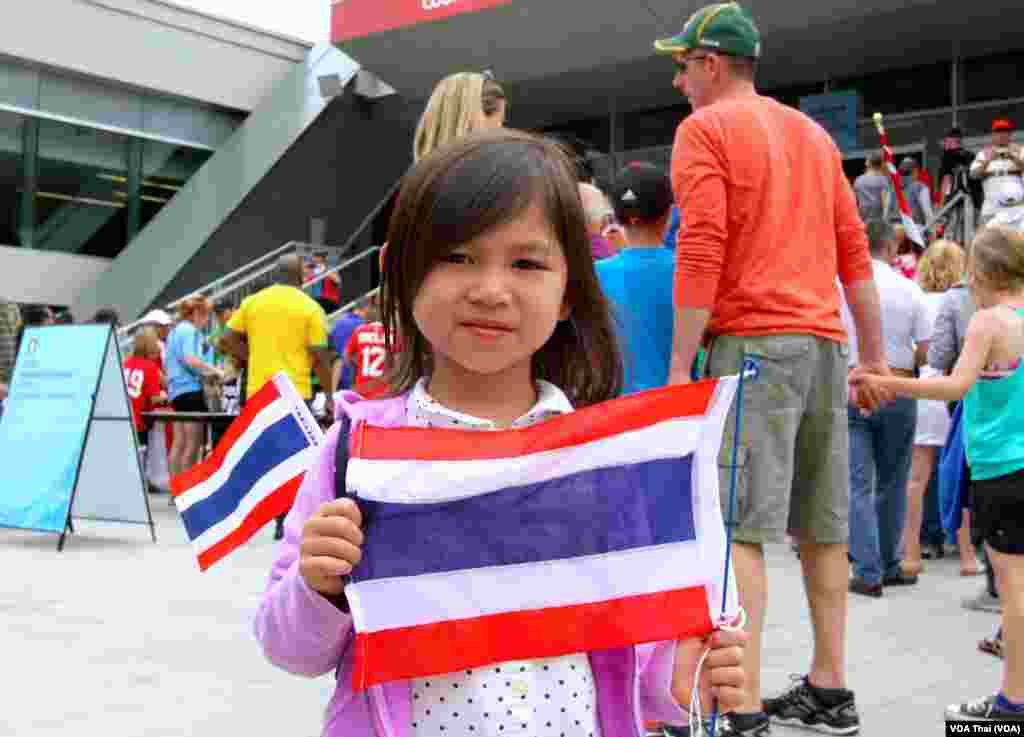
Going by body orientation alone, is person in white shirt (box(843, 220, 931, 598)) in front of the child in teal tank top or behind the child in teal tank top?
in front

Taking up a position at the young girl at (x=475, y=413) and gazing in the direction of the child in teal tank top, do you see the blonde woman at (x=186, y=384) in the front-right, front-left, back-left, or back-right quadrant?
front-left

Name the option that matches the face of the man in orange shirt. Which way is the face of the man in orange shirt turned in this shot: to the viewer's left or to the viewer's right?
to the viewer's left

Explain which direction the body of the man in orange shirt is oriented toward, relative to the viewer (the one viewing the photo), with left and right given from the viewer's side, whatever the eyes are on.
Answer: facing away from the viewer and to the left of the viewer

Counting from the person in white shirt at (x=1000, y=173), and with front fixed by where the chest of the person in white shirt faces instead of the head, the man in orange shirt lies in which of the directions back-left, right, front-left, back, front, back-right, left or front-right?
front

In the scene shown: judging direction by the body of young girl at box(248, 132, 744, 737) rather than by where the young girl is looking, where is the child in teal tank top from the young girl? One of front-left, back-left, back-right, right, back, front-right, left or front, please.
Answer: back-left

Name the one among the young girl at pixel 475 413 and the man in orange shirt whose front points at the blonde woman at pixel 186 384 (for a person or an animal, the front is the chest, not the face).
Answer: the man in orange shirt

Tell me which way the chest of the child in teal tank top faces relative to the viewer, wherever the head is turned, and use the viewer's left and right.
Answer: facing away from the viewer and to the left of the viewer

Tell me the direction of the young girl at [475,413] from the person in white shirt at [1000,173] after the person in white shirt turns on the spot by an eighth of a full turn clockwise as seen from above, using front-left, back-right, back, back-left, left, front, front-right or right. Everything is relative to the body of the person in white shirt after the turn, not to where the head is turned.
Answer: front-left

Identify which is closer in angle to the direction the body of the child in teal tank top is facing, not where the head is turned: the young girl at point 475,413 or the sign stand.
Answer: the sign stand

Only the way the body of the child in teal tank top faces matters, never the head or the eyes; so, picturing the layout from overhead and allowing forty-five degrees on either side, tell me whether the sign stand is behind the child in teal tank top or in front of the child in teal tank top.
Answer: in front

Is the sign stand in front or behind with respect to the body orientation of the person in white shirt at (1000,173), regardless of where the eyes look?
in front

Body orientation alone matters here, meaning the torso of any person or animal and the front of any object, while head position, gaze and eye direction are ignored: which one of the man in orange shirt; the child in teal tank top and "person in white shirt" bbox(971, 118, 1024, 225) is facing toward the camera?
the person in white shirt

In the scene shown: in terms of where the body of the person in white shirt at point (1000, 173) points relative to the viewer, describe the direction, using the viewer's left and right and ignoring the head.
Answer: facing the viewer

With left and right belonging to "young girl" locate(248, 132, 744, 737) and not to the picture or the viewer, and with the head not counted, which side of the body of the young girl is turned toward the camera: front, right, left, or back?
front

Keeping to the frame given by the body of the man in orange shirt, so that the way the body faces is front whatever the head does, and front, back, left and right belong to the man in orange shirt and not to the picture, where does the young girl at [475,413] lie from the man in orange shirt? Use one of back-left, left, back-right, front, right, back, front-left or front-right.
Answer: back-left

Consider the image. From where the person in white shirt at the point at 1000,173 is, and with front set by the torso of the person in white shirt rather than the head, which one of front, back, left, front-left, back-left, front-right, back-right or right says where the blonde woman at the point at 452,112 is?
front
